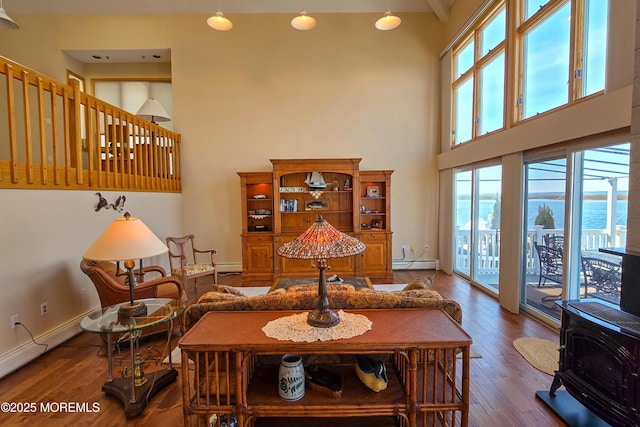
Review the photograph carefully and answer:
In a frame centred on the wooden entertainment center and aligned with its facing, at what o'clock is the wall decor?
The wall decor is roughly at 2 o'clock from the wooden entertainment center.

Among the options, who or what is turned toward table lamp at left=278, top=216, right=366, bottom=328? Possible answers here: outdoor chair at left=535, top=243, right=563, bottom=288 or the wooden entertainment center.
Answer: the wooden entertainment center

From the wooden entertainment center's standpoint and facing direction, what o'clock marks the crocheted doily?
The crocheted doily is roughly at 12 o'clock from the wooden entertainment center.

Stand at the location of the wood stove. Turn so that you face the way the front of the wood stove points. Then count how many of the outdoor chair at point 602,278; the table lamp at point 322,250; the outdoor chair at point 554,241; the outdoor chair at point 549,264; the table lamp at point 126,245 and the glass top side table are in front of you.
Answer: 3

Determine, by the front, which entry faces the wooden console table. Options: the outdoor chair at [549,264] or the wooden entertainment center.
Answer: the wooden entertainment center

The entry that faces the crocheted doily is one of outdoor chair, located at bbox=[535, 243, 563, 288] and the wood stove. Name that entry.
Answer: the wood stove

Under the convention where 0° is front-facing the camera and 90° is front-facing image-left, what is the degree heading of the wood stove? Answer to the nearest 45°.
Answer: approximately 45°

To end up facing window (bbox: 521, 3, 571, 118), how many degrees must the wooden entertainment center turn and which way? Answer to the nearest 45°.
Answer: approximately 45° to its left

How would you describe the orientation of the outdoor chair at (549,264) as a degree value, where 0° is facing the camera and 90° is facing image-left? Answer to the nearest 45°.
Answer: approximately 225°

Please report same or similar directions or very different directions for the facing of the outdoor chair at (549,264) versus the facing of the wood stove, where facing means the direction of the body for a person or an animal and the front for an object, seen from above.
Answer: very different directions

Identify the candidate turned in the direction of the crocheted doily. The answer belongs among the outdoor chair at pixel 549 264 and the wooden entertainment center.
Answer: the wooden entertainment center

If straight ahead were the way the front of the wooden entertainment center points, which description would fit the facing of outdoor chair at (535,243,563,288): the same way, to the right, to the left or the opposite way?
to the left

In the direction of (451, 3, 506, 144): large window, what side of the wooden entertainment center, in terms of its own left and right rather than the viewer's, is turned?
left

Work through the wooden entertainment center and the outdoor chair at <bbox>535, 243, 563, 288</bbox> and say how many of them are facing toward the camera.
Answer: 1
